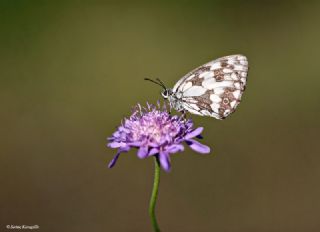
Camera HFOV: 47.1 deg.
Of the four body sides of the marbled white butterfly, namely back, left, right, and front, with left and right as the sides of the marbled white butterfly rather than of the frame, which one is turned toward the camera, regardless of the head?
left
